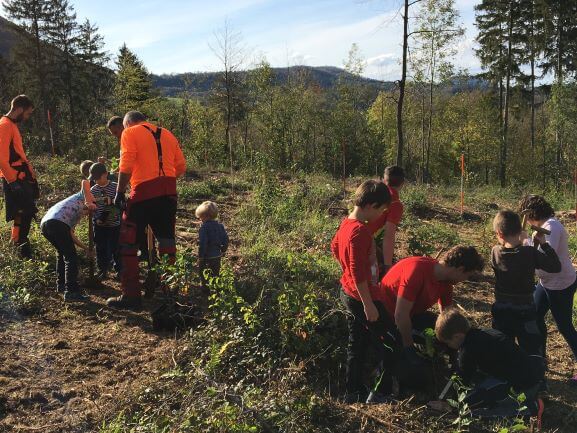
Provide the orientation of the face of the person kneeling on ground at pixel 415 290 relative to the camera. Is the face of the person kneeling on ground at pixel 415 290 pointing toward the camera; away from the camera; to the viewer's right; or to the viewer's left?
to the viewer's right

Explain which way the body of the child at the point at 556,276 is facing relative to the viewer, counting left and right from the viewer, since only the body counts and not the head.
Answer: facing to the left of the viewer

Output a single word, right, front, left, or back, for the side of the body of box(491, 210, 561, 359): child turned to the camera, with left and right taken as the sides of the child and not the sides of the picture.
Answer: back

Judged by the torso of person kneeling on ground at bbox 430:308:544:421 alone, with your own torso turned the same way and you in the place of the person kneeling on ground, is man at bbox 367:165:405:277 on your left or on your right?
on your right

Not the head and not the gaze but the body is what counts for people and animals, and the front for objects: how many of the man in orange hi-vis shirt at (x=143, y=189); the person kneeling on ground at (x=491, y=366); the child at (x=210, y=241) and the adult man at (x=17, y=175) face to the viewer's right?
1

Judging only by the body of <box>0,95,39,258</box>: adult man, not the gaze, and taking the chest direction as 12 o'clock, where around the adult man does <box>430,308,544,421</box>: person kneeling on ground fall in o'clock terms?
The person kneeling on ground is roughly at 2 o'clock from the adult man.

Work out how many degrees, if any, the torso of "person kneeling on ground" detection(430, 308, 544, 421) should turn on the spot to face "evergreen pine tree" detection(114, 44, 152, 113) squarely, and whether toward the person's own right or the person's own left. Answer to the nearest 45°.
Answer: approximately 45° to the person's own right

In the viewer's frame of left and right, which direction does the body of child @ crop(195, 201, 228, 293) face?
facing away from the viewer and to the left of the viewer

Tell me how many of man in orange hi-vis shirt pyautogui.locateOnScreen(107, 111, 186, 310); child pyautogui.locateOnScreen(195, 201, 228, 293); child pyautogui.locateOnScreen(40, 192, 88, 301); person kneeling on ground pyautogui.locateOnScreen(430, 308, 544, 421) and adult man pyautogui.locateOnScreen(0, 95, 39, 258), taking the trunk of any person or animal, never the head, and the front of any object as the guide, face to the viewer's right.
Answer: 2

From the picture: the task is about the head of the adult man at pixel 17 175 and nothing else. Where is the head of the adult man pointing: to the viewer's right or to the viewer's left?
to the viewer's right

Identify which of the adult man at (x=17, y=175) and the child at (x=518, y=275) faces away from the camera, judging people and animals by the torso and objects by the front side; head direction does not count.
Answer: the child

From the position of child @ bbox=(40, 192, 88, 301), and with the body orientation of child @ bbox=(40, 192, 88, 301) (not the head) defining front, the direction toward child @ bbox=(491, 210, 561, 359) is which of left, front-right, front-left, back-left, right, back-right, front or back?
front-right

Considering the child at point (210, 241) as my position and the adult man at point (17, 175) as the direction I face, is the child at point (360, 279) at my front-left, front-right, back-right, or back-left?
back-left

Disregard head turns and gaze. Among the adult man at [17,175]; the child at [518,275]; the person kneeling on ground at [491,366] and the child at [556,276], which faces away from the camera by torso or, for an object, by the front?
the child at [518,275]

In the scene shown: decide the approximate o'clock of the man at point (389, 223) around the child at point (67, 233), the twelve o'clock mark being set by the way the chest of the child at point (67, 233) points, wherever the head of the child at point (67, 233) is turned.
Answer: the man at point (389, 223) is roughly at 1 o'clock from the child at point (67, 233).

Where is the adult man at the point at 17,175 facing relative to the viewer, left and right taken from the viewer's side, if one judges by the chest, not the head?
facing to the right of the viewer

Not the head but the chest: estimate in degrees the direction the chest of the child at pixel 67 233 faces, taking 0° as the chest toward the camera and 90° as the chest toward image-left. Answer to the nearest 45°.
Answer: approximately 270°

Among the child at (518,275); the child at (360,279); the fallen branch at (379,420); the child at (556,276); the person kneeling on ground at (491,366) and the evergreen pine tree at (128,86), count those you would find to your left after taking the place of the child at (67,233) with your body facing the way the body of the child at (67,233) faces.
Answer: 1

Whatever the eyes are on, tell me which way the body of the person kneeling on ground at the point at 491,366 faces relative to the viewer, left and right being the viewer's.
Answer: facing to the left of the viewer
